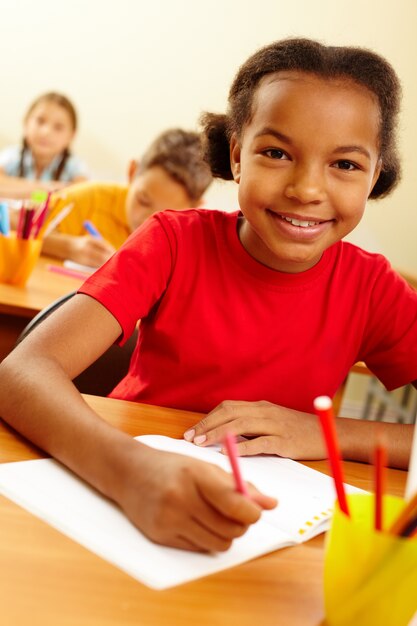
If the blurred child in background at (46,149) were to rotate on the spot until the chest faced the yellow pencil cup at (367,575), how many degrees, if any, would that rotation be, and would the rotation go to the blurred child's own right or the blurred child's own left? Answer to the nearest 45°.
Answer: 0° — they already face it

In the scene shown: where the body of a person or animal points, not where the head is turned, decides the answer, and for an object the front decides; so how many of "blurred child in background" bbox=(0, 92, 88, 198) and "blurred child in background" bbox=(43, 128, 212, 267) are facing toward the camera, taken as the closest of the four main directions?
2

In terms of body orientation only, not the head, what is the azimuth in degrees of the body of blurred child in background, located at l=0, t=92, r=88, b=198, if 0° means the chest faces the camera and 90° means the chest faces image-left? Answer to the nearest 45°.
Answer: approximately 0°

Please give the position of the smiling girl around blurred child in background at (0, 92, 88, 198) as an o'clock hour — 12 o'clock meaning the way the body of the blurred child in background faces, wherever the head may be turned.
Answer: The smiling girl is roughly at 12 o'clock from the blurred child in background.

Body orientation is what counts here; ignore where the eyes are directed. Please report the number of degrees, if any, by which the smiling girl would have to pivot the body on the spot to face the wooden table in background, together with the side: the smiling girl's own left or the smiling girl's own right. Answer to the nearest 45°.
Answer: approximately 135° to the smiling girl's own right

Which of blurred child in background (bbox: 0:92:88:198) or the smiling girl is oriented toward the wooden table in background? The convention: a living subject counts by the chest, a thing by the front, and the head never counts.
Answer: the blurred child in background

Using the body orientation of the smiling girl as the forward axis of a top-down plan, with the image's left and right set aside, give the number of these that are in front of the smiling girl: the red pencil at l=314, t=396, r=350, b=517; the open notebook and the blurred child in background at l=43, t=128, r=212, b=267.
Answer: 2

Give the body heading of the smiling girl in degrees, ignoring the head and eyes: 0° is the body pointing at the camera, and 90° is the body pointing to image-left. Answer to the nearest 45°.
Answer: approximately 0°

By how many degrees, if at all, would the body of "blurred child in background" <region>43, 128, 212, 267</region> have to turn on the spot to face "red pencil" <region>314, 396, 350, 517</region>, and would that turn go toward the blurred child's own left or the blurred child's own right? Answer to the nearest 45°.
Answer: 0° — they already face it
